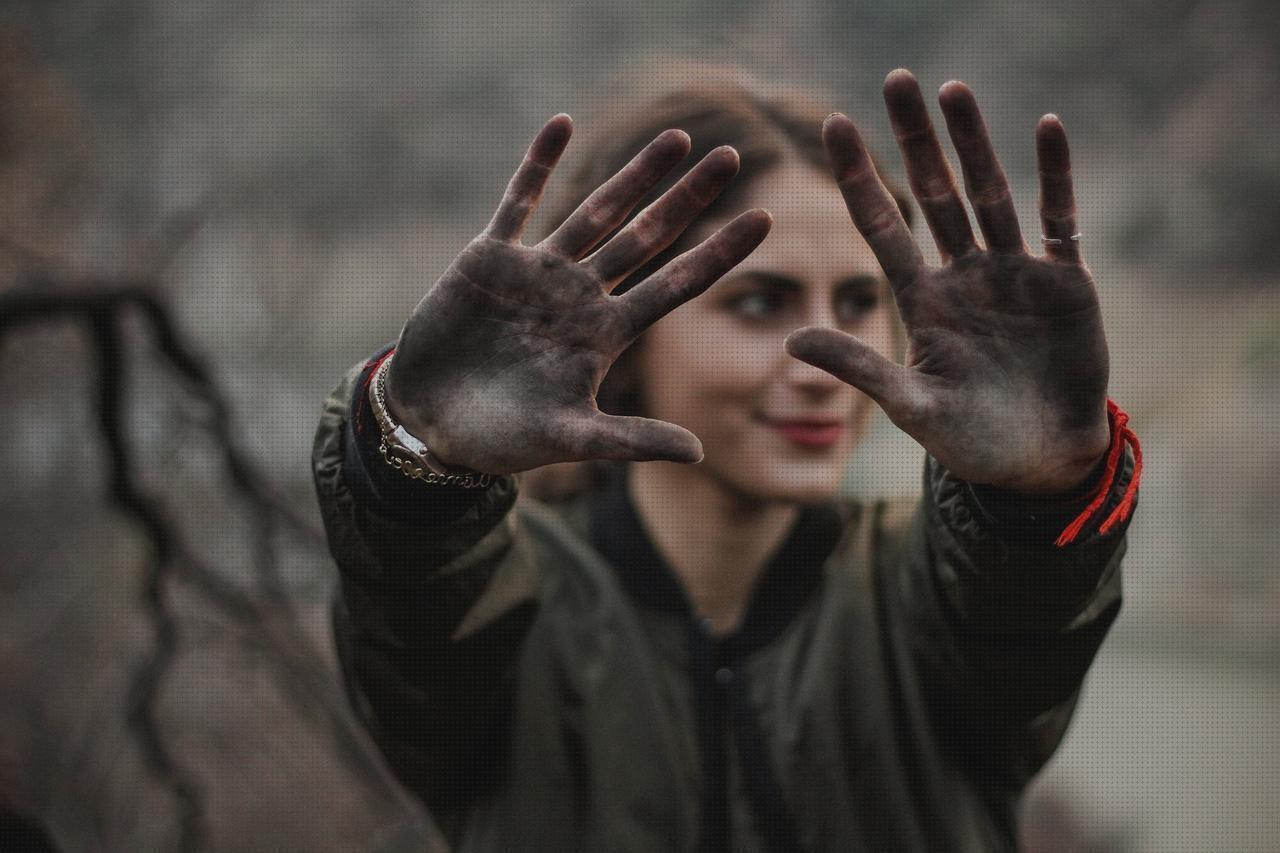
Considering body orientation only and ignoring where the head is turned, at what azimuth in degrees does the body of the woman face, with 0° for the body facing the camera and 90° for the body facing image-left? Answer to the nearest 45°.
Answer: approximately 0°
